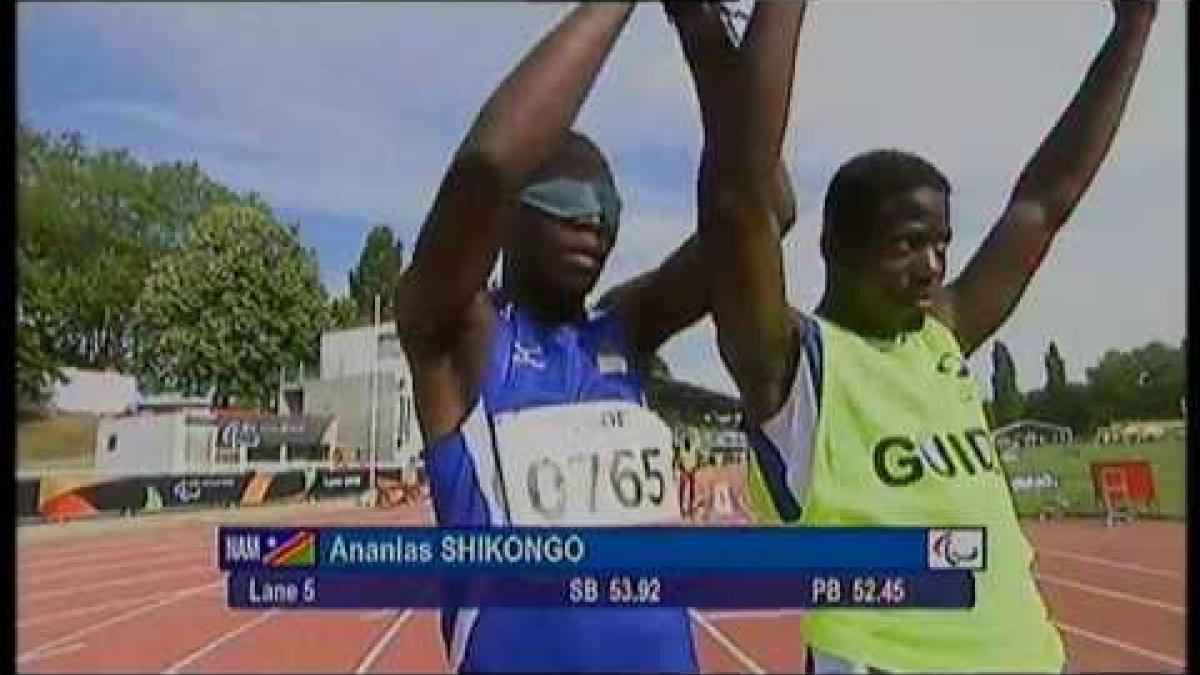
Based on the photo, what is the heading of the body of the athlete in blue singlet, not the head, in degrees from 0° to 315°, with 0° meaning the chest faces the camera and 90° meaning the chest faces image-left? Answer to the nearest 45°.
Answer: approximately 315°

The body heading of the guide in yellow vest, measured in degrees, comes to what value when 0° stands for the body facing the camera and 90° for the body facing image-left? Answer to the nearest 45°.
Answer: approximately 315°

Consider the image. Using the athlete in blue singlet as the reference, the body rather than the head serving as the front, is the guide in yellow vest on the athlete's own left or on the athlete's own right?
on the athlete's own left

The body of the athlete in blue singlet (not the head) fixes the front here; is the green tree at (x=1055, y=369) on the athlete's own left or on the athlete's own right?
on the athlete's own left
